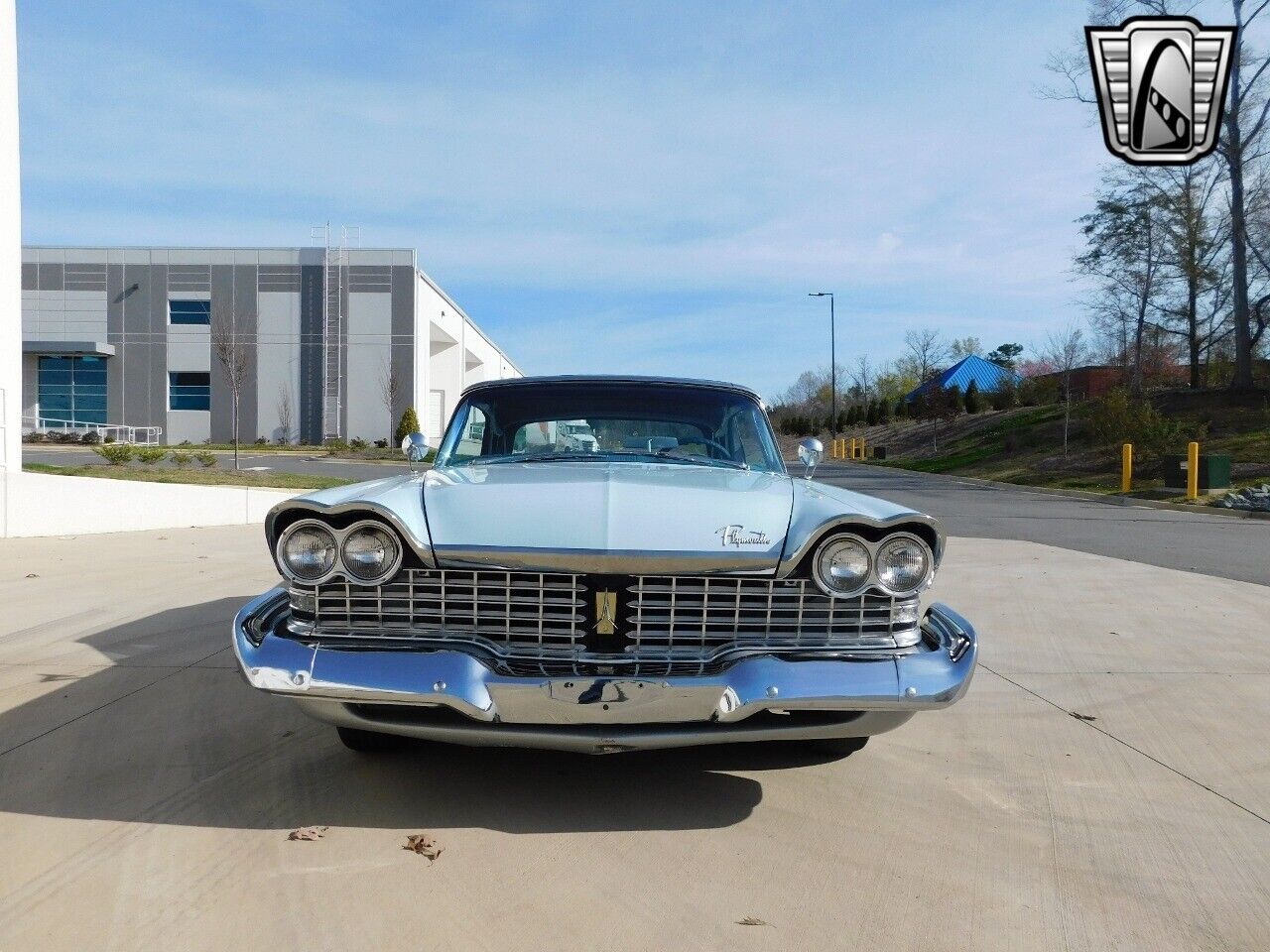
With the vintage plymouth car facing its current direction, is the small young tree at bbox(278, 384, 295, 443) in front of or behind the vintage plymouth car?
behind

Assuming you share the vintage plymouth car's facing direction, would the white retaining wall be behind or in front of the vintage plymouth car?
behind

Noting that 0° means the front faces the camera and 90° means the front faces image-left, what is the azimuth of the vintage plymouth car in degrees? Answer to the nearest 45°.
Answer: approximately 0°

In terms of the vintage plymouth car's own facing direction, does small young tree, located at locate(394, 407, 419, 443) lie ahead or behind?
behind

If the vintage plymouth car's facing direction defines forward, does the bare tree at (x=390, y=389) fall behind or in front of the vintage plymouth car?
behind

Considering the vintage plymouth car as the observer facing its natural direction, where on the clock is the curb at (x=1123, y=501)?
The curb is roughly at 7 o'clock from the vintage plymouth car.

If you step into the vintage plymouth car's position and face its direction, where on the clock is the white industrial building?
The white industrial building is roughly at 5 o'clock from the vintage plymouth car.
